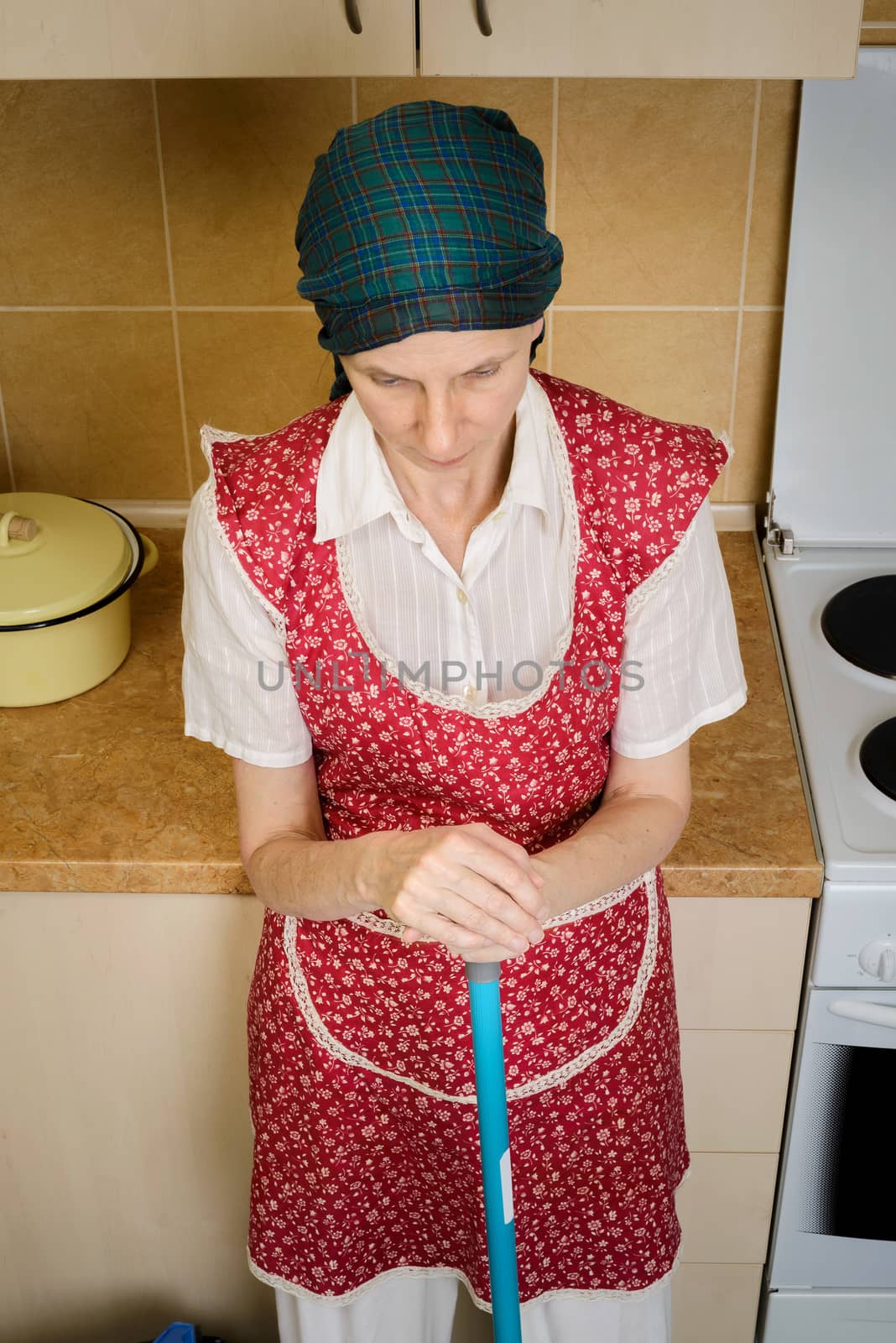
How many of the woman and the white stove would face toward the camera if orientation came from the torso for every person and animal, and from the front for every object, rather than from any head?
2

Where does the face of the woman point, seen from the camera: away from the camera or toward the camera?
toward the camera

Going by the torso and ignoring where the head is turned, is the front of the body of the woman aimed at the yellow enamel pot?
no

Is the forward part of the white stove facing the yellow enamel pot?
no

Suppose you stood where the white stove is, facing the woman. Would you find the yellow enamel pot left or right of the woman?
right

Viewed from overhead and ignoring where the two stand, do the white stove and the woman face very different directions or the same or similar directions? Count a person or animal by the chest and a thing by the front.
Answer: same or similar directions

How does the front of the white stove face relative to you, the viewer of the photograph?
facing the viewer
